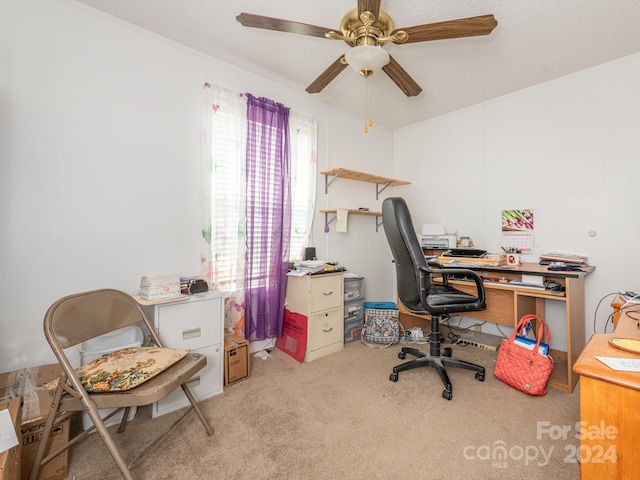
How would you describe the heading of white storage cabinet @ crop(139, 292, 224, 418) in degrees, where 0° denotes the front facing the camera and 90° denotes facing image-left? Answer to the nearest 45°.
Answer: approximately 315°

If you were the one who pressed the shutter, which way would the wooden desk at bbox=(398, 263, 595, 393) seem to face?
facing the viewer and to the left of the viewer

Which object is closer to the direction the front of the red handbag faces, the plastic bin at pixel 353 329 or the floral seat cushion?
the floral seat cushion

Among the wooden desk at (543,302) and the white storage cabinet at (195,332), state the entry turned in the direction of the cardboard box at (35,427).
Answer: the wooden desk

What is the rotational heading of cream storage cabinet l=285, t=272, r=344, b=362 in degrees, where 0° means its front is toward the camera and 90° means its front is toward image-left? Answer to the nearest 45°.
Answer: approximately 315°

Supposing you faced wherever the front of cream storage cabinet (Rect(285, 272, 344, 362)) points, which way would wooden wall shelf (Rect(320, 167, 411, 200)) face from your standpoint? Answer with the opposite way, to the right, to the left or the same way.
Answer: the same way

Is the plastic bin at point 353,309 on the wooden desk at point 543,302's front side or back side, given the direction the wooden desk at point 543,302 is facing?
on the front side

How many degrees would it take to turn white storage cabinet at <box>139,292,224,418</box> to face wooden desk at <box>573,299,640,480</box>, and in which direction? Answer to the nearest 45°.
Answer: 0° — it already faces it

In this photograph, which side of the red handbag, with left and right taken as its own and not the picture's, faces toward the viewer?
front

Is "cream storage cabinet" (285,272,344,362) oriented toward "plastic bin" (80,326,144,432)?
no

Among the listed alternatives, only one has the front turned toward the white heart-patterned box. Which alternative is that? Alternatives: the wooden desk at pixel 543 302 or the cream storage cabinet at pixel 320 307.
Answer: the wooden desk

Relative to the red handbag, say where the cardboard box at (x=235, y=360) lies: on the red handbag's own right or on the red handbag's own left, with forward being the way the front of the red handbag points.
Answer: on the red handbag's own right

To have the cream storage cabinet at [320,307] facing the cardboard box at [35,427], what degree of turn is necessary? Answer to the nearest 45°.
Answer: approximately 90° to its right

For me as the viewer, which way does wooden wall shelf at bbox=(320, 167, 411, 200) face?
facing the viewer and to the right of the viewer

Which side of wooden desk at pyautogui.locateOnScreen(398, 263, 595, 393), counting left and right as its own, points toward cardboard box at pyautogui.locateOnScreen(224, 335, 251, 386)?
front

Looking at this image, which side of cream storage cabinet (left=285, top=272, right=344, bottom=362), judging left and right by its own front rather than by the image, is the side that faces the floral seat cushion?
right

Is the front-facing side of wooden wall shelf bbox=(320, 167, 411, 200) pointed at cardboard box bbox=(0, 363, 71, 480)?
no

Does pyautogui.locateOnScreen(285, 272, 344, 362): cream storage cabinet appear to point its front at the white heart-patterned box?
no
